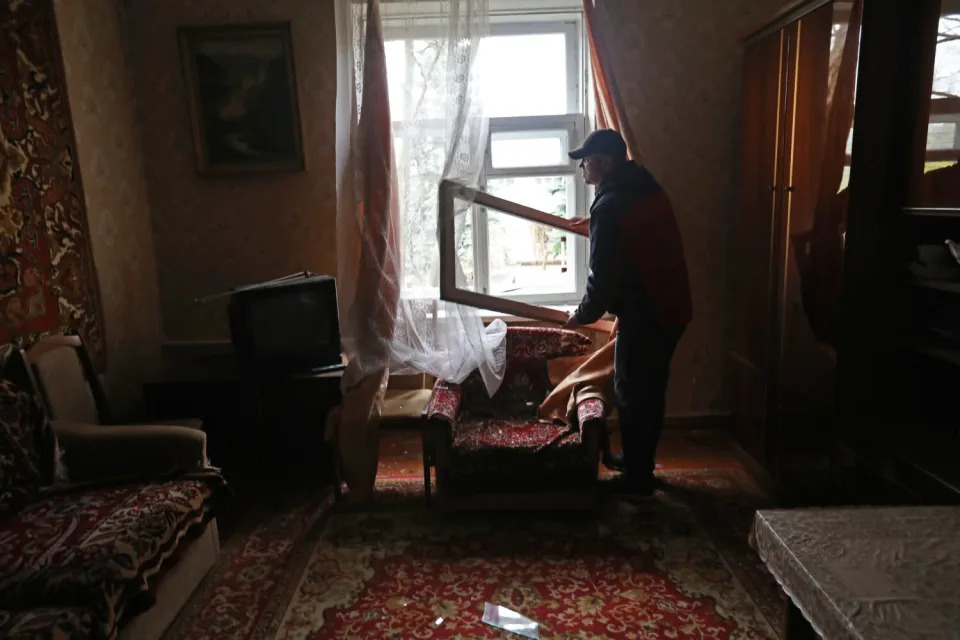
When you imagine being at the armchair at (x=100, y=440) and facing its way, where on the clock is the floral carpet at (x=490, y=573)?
The floral carpet is roughly at 1 o'clock from the armchair.

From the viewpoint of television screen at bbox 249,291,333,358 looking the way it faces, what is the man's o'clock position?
The man is roughly at 10 o'clock from the television screen.

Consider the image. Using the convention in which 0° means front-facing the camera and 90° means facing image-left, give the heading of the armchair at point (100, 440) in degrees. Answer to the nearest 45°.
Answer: approximately 270°

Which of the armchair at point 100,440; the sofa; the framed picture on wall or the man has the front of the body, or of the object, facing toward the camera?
the framed picture on wall

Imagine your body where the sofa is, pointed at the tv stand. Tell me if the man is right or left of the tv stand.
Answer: right

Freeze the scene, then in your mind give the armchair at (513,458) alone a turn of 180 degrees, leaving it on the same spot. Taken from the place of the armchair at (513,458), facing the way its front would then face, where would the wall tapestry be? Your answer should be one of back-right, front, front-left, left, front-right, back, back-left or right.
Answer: left

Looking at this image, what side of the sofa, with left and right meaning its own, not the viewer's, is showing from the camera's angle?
right

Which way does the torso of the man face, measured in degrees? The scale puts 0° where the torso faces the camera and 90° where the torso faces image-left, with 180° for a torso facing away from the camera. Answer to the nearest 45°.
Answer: approximately 90°

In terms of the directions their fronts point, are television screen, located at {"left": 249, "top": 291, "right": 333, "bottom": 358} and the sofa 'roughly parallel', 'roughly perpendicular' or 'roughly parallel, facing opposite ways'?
roughly perpendicular

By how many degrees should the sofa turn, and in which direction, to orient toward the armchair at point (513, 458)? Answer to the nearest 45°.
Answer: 0° — it already faces it

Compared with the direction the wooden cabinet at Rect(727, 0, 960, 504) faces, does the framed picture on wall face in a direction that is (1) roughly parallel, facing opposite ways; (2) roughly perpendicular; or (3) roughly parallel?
roughly perpendicular

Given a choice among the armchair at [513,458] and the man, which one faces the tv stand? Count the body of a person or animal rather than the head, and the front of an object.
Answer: the man

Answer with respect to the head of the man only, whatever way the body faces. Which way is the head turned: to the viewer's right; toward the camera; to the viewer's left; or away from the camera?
to the viewer's left

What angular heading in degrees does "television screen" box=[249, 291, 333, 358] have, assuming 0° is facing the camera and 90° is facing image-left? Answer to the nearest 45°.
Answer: approximately 0°
